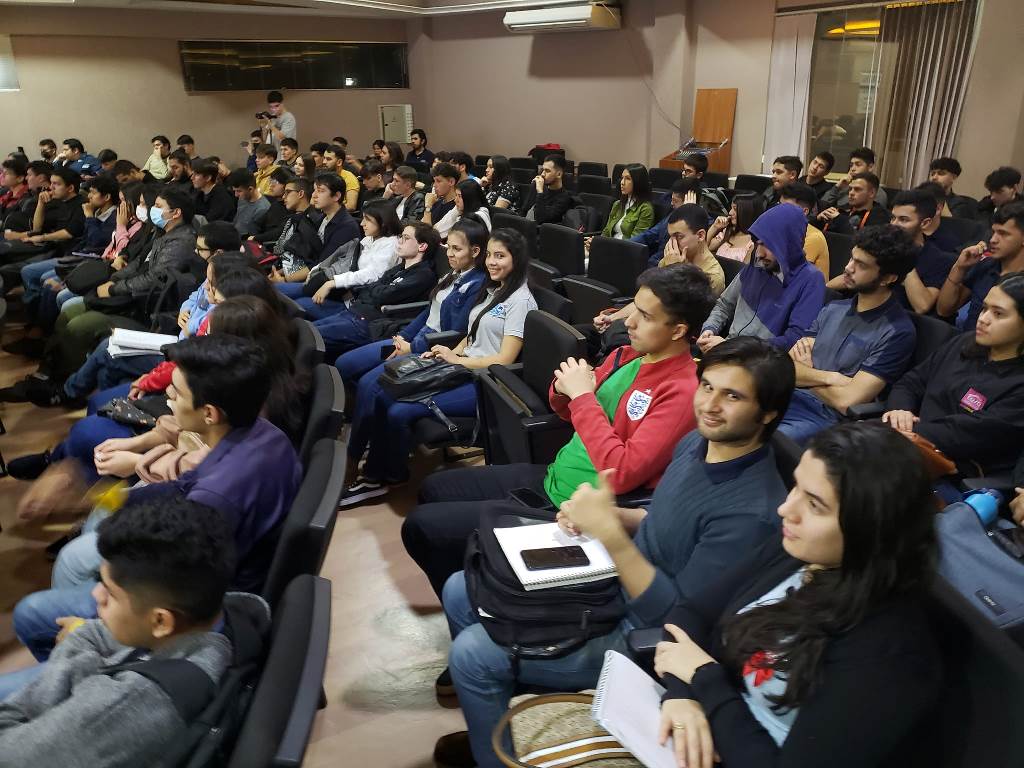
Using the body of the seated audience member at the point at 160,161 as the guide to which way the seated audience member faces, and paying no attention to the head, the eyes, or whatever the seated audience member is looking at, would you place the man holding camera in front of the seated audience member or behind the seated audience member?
behind

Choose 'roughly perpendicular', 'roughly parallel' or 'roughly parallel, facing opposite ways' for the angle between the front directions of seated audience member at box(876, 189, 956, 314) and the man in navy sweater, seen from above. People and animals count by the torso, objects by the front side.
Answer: roughly parallel

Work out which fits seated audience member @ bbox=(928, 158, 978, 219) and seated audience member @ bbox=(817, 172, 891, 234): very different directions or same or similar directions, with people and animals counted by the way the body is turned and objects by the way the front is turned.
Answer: same or similar directions

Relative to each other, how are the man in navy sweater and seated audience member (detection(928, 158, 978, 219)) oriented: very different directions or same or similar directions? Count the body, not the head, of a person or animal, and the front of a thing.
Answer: same or similar directions

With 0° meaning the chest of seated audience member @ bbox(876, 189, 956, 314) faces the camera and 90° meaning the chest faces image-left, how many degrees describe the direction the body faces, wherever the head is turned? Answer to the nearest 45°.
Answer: approximately 45°

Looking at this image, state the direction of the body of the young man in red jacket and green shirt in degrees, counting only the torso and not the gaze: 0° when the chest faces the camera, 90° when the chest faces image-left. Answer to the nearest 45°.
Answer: approximately 90°

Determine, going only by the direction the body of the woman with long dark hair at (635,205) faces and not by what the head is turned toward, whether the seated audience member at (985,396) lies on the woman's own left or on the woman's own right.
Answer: on the woman's own left

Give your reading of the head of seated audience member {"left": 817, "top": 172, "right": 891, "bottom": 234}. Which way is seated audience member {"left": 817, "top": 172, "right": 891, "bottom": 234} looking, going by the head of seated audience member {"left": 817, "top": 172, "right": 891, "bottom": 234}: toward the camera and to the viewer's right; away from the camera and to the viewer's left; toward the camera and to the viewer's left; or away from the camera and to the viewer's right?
toward the camera and to the viewer's left

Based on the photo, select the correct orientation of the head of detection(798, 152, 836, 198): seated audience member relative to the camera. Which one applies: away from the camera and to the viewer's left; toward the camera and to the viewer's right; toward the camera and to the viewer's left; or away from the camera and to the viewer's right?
toward the camera and to the viewer's left

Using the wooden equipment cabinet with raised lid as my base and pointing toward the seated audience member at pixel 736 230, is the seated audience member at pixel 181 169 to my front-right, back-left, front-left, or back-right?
front-right

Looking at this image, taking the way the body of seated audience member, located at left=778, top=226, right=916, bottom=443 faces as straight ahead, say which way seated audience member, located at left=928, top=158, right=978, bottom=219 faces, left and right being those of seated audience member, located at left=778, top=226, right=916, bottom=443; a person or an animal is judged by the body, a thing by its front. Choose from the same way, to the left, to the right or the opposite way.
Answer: the same way

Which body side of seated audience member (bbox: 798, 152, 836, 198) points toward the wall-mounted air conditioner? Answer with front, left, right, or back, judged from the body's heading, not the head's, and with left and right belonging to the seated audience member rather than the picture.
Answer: right

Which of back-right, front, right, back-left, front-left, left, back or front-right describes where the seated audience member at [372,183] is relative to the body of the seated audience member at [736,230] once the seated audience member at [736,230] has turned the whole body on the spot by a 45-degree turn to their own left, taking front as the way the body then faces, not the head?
back-right

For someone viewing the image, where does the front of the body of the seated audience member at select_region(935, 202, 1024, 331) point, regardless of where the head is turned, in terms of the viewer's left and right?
facing the viewer and to the left of the viewer

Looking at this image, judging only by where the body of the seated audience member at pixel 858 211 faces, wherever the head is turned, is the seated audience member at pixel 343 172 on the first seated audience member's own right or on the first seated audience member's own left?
on the first seated audience member's own right

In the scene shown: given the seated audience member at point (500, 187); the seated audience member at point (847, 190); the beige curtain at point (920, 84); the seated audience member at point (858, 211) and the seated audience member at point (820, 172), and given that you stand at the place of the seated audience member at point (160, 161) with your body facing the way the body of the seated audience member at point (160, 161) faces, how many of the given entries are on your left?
5

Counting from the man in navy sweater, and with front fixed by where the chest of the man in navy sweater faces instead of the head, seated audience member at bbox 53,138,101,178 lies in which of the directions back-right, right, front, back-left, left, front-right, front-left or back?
right

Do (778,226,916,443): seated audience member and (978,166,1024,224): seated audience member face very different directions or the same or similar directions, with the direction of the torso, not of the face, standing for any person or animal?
same or similar directions
